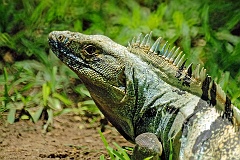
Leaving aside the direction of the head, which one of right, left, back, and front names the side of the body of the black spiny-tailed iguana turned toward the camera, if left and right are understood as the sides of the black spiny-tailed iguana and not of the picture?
left

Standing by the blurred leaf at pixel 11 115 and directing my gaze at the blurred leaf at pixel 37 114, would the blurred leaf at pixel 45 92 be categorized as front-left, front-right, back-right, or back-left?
front-left

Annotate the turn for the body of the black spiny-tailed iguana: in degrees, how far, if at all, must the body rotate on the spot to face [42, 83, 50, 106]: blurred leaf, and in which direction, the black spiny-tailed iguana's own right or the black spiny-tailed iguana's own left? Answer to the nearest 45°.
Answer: approximately 45° to the black spiny-tailed iguana's own right

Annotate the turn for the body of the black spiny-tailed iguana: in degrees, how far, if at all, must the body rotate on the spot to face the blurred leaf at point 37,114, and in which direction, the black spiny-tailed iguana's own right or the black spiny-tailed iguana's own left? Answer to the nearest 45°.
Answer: approximately 45° to the black spiny-tailed iguana's own right

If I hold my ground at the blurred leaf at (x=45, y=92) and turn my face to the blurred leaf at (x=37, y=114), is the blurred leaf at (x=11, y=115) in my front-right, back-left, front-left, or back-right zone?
front-right

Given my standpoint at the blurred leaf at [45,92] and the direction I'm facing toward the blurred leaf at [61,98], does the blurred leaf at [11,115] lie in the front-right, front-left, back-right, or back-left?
back-right

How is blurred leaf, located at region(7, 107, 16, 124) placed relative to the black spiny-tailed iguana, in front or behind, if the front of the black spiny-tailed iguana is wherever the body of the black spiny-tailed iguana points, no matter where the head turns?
in front
